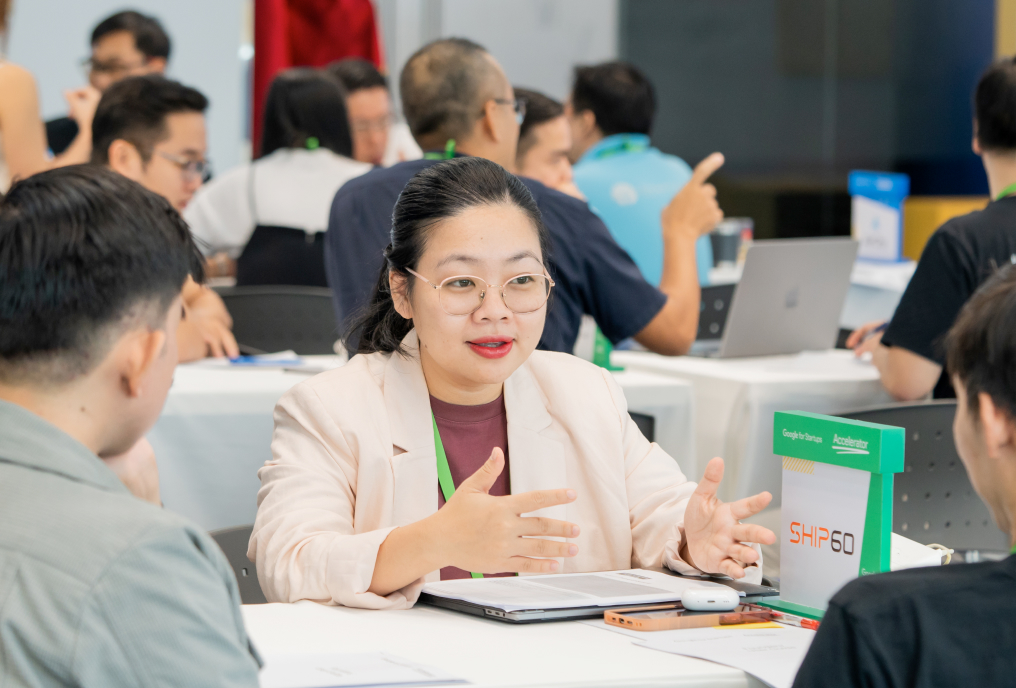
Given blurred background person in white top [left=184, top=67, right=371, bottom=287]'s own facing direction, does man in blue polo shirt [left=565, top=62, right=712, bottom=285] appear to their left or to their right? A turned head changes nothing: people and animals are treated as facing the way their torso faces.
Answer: on their right

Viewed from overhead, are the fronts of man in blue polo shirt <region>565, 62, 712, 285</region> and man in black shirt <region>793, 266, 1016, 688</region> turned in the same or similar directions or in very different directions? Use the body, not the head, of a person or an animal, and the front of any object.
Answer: same or similar directions

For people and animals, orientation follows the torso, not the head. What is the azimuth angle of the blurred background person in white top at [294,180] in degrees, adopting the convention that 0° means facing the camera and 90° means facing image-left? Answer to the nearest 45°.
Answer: approximately 180°

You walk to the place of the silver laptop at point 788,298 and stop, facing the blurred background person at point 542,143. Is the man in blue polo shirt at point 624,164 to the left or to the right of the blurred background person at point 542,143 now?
right

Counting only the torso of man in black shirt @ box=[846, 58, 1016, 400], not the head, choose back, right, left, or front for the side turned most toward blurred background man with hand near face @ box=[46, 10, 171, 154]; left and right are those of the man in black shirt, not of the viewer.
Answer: front

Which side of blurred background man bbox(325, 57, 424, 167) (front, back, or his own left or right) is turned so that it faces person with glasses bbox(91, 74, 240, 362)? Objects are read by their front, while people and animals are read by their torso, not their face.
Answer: front

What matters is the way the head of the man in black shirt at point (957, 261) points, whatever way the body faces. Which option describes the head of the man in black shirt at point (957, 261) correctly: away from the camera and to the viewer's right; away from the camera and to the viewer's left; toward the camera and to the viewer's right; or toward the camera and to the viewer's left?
away from the camera and to the viewer's left

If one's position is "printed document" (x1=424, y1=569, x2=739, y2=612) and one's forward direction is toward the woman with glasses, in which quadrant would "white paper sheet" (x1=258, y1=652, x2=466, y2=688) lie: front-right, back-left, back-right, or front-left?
back-left

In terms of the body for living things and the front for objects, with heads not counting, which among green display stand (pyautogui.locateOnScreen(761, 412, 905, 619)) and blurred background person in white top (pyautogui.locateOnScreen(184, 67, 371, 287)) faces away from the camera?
the blurred background person in white top

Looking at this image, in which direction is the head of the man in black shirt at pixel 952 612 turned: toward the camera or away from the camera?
away from the camera

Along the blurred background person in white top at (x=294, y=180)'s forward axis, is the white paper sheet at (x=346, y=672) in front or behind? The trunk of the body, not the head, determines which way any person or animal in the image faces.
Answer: behind

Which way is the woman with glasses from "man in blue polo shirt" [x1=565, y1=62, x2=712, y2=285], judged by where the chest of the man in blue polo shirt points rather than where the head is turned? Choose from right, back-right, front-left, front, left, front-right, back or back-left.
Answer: back-left

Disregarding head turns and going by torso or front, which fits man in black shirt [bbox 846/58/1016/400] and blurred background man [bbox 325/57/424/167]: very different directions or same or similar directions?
very different directions

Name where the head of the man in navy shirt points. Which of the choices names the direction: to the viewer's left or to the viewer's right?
to the viewer's right

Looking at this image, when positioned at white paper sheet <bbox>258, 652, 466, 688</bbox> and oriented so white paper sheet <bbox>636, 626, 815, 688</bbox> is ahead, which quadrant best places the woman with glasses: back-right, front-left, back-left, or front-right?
front-left

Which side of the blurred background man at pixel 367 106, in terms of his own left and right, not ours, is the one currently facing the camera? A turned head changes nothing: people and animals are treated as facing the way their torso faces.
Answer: front

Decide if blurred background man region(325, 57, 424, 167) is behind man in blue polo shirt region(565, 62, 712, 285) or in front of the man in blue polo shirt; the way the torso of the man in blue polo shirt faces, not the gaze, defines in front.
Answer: in front
